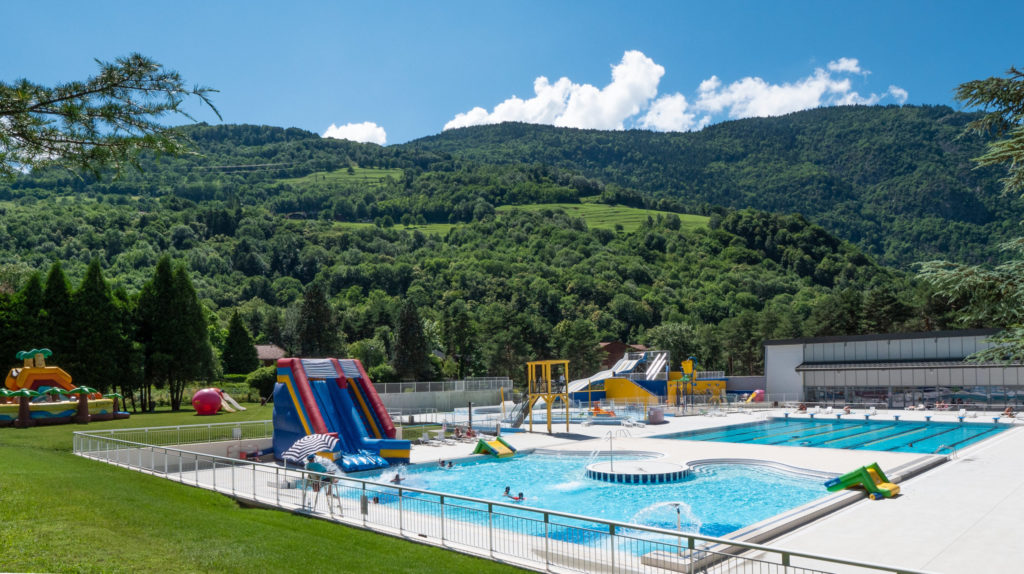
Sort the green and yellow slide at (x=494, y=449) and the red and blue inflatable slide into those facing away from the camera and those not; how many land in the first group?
0

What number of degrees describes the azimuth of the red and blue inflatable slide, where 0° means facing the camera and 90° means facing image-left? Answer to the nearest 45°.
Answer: approximately 315°

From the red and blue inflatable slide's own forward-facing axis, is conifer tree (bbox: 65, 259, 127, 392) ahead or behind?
behind
